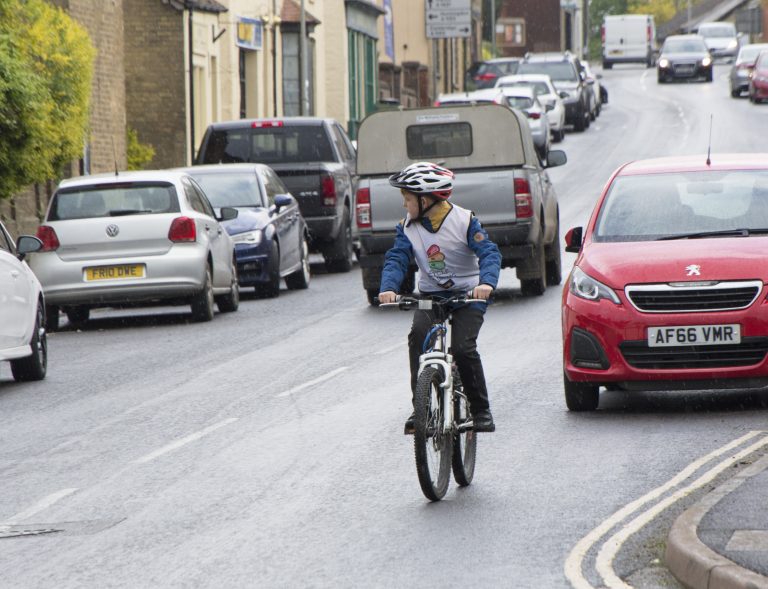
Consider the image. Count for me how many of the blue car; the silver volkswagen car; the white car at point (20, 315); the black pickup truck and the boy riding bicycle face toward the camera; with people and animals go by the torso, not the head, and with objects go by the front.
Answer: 2

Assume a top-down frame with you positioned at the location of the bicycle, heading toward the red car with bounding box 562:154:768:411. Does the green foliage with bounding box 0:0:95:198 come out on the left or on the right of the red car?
left

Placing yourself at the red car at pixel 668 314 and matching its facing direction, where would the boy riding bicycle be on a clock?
The boy riding bicycle is roughly at 1 o'clock from the red car.

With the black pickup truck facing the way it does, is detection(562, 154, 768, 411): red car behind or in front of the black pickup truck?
behind

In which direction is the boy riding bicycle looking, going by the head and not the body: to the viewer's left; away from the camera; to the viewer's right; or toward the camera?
to the viewer's left

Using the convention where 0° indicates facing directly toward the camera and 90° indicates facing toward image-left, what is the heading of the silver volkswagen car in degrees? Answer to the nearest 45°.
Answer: approximately 180°

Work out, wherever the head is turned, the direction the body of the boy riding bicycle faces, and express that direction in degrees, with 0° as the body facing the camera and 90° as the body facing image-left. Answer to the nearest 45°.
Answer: approximately 0°

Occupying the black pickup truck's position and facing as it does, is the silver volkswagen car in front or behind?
behind

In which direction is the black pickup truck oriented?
away from the camera

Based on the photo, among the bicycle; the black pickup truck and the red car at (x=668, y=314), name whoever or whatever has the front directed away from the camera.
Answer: the black pickup truck

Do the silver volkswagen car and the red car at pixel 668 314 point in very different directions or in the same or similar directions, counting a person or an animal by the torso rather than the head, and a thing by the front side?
very different directions
